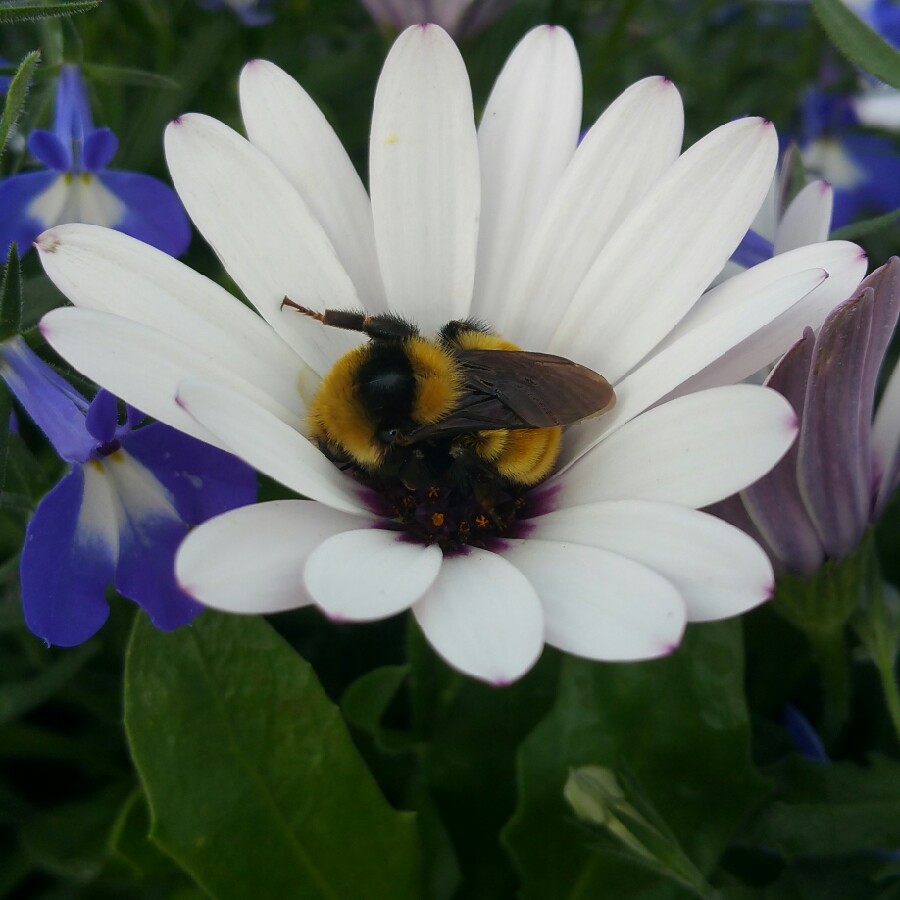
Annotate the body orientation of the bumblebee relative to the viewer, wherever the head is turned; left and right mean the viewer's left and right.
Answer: facing to the left of the viewer

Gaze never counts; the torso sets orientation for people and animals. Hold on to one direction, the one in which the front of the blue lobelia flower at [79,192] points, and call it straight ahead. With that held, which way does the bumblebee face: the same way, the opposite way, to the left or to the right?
to the right

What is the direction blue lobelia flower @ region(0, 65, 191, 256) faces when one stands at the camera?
facing the viewer

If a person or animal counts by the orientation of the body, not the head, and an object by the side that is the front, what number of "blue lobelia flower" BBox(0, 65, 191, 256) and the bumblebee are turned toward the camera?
1
